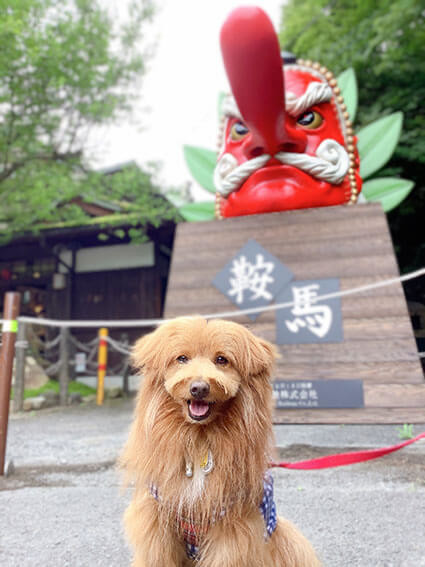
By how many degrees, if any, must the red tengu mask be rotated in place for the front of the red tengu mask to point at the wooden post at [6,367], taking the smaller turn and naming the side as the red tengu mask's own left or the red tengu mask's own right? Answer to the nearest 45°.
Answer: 0° — it already faces it

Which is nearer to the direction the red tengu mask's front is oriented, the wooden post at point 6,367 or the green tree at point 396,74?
the wooden post

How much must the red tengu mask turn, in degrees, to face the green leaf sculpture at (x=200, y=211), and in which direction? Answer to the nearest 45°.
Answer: approximately 90° to its right

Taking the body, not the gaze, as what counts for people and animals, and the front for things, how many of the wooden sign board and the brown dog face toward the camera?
2

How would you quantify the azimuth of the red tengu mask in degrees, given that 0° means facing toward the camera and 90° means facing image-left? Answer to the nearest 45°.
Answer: approximately 45°

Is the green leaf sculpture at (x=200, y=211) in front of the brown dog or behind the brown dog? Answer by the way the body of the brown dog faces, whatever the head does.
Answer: behind
